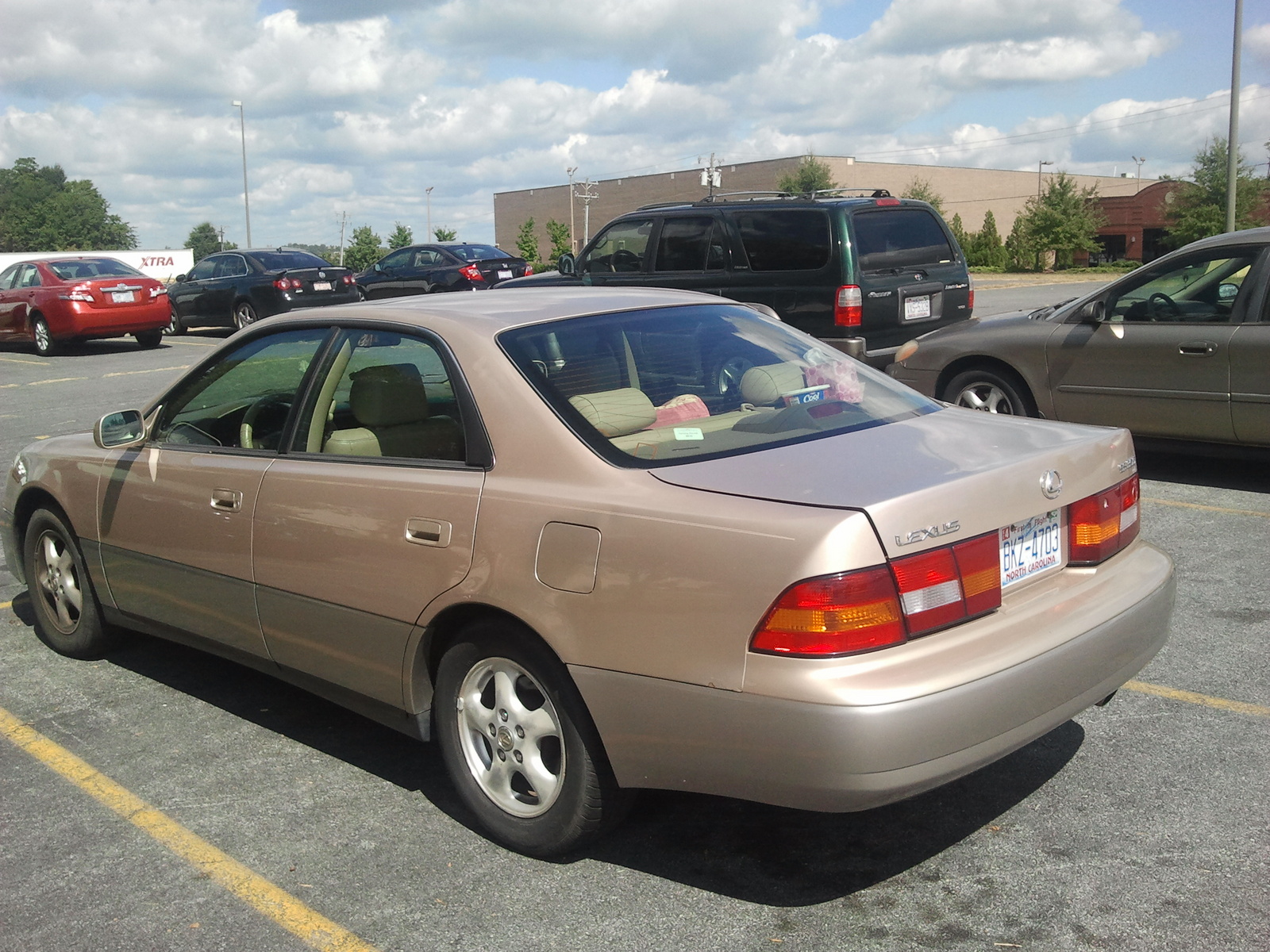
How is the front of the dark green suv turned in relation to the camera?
facing away from the viewer and to the left of the viewer

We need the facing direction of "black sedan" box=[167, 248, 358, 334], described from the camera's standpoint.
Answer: facing away from the viewer and to the left of the viewer

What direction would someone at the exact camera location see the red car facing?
facing away from the viewer and to the left of the viewer

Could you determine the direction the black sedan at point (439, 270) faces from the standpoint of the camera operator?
facing away from the viewer and to the left of the viewer

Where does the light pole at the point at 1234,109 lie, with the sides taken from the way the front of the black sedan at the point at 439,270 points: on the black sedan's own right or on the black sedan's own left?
on the black sedan's own right

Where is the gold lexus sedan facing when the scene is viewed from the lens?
facing away from the viewer and to the left of the viewer

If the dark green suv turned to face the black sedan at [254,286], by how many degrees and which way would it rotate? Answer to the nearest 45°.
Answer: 0° — it already faces it
